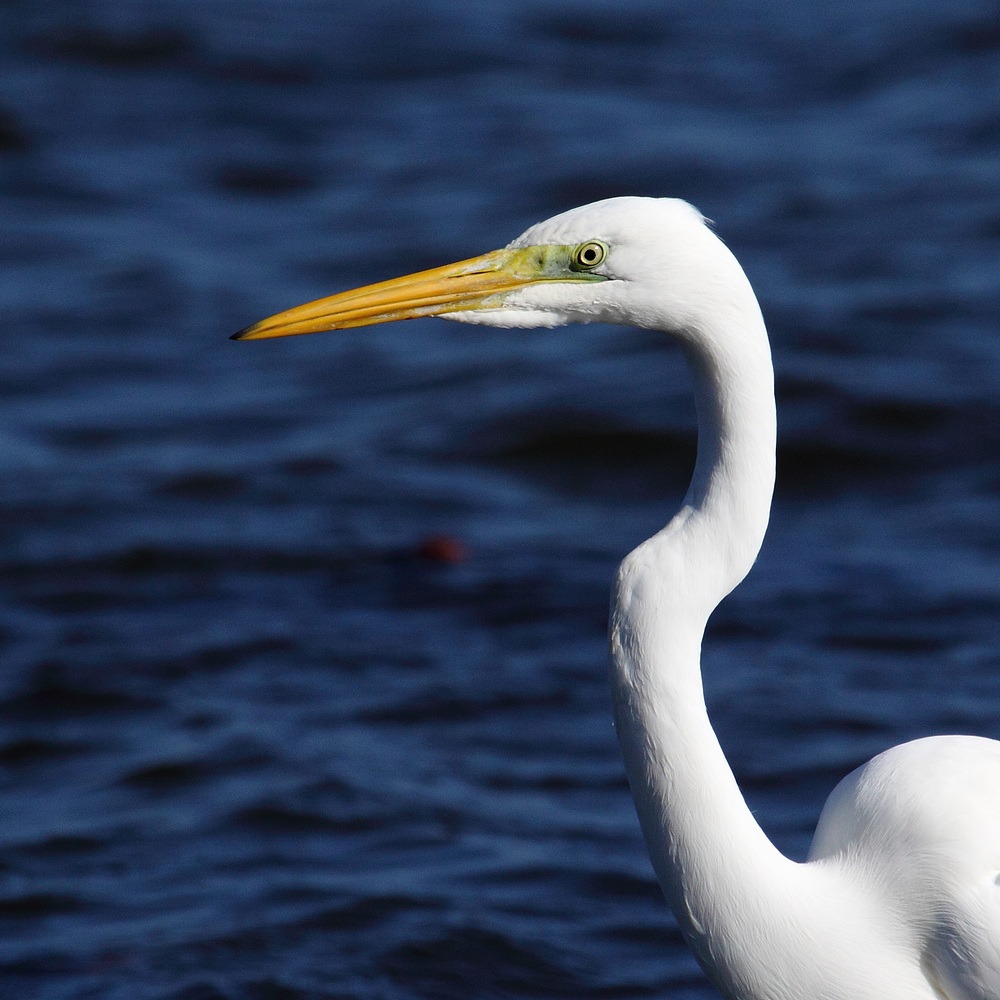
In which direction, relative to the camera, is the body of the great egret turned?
to the viewer's left
